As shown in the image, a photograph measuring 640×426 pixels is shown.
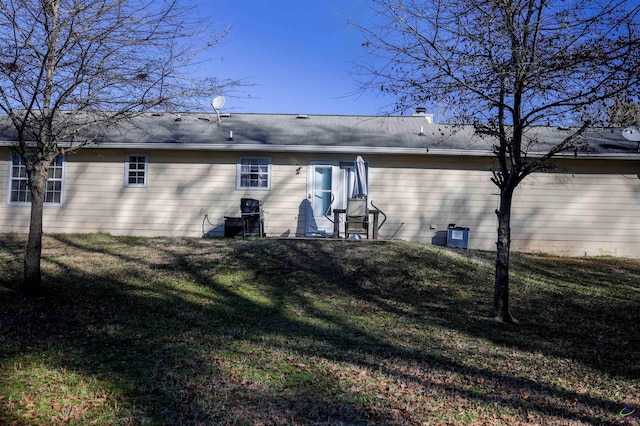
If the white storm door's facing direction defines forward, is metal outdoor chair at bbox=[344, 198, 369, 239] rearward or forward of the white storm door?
forward

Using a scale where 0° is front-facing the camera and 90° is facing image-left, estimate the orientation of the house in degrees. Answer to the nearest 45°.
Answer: approximately 180°

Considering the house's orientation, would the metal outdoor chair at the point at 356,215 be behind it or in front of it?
behind

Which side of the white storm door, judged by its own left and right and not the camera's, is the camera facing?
front
